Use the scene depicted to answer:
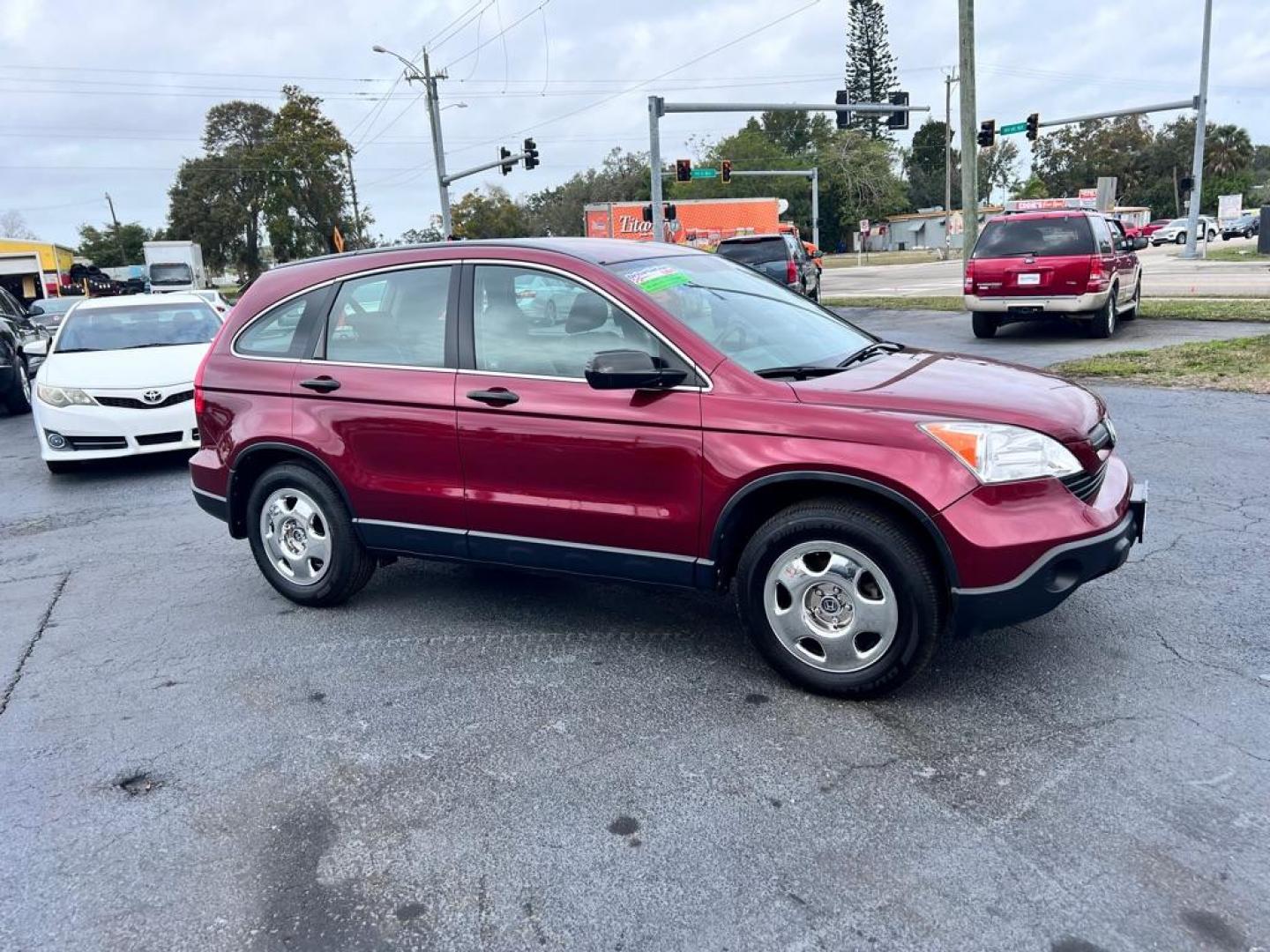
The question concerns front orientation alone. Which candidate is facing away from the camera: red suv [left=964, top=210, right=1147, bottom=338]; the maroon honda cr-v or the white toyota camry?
the red suv

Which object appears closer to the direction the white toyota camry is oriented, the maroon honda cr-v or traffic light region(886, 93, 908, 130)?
the maroon honda cr-v

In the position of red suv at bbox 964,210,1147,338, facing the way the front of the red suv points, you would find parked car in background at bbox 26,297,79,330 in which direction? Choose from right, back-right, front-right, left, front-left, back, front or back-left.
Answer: left

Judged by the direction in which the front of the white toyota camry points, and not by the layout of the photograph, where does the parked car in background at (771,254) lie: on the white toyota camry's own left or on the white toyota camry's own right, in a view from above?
on the white toyota camry's own left

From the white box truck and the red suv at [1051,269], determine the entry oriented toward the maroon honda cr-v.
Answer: the white box truck

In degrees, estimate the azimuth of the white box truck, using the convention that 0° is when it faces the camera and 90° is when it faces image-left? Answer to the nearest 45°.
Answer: approximately 0°

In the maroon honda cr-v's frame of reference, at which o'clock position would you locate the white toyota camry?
The white toyota camry is roughly at 6 o'clock from the maroon honda cr-v.

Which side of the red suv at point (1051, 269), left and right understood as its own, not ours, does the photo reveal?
back

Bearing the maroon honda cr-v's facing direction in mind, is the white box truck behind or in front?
behind

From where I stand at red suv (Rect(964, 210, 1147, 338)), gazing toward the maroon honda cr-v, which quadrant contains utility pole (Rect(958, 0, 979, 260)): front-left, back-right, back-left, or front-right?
back-right

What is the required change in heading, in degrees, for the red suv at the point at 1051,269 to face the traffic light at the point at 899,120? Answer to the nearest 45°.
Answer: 0° — it already faces it

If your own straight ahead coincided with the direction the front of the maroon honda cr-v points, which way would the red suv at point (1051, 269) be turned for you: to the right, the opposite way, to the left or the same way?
to the left

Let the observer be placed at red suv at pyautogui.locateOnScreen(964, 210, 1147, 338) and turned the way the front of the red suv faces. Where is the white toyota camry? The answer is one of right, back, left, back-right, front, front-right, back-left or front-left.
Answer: back-left
